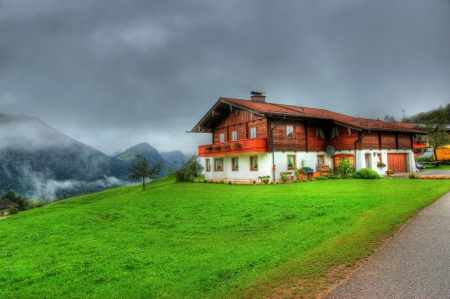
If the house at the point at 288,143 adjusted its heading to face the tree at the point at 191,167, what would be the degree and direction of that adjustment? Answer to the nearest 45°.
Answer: approximately 135° to its right

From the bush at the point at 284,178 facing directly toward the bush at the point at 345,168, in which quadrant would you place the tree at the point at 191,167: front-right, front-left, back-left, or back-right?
back-left

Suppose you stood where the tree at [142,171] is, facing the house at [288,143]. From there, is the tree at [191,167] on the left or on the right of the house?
left

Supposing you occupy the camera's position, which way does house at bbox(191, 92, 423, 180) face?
facing the viewer and to the right of the viewer

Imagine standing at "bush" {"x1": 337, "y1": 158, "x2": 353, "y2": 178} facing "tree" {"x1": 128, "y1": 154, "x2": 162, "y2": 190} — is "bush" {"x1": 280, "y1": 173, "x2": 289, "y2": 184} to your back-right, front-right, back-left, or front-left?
front-left

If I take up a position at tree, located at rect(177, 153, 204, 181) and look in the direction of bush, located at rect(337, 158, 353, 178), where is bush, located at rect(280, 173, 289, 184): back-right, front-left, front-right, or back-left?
front-right

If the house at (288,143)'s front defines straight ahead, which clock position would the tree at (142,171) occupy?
The tree is roughly at 4 o'clock from the house.
